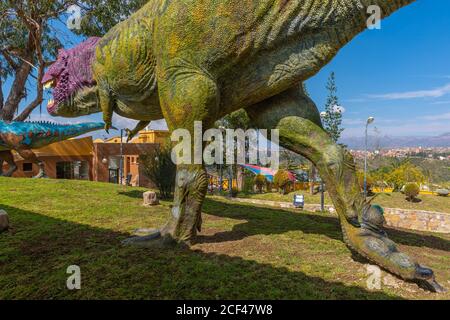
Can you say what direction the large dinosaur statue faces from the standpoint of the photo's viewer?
facing to the left of the viewer

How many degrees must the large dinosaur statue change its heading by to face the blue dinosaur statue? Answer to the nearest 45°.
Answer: approximately 45° to its right

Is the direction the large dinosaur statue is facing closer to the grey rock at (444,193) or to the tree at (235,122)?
the tree

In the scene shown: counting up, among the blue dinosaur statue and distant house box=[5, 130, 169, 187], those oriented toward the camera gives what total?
1

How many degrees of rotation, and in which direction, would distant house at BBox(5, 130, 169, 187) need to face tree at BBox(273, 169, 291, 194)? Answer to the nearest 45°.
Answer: approximately 45° to its left
